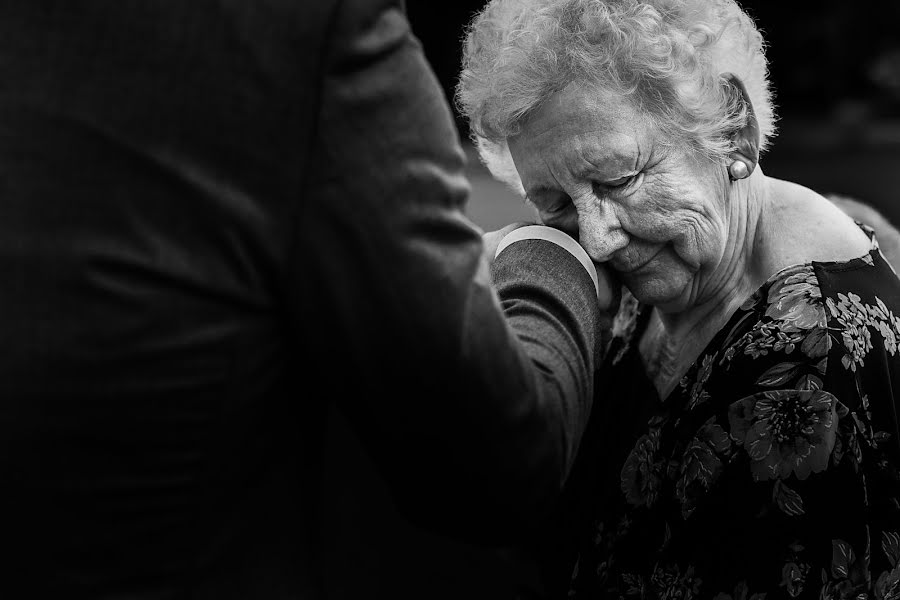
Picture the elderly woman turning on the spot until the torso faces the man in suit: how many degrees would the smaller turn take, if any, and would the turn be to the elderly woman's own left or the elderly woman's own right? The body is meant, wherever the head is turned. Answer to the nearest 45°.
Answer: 0° — they already face them

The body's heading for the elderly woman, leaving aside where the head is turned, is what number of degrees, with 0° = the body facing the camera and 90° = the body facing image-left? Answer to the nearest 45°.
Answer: approximately 45°
